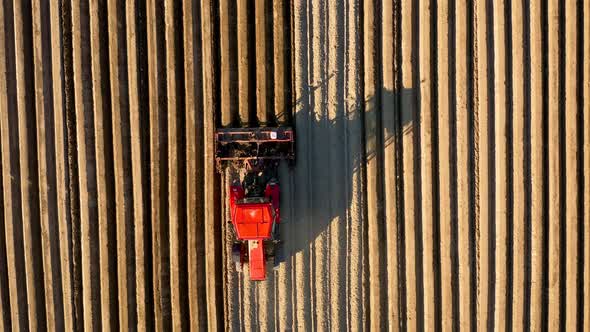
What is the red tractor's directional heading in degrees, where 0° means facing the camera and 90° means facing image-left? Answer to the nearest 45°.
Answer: approximately 0°
